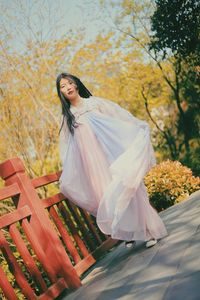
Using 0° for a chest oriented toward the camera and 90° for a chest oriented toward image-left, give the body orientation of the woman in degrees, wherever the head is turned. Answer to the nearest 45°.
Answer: approximately 0°

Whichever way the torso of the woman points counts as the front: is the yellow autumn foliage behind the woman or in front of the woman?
behind
